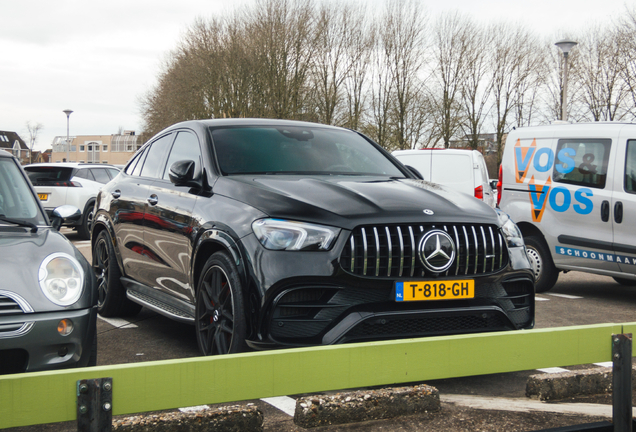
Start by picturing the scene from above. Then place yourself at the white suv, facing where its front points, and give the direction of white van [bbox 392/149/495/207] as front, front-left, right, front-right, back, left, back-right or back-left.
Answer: right

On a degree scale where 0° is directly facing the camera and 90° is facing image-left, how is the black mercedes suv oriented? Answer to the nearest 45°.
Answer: approximately 315°

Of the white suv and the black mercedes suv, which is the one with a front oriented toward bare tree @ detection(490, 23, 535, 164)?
the white suv

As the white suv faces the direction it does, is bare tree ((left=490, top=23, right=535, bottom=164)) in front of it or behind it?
in front

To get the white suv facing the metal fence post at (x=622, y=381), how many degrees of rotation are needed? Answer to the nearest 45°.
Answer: approximately 135° to its right

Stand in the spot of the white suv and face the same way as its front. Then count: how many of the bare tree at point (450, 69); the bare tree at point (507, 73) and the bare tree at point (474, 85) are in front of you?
3

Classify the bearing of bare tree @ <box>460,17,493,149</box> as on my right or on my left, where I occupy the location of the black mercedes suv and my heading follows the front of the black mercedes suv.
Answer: on my left

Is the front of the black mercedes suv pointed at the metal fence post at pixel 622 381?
yes

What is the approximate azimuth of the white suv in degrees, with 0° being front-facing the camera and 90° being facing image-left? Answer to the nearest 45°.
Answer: approximately 225°

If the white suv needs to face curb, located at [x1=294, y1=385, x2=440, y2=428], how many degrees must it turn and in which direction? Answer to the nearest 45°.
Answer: approximately 135° to its right

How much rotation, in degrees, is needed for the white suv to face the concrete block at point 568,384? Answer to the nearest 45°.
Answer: approximately 135° to its right

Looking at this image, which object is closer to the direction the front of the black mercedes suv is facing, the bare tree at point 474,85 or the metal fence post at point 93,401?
the metal fence post

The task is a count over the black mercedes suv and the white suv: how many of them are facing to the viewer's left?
0

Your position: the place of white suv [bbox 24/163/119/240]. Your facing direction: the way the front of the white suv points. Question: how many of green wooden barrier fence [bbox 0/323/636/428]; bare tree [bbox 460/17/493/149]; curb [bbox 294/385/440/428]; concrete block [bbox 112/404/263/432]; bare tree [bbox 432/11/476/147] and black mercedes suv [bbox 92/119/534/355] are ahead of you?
2

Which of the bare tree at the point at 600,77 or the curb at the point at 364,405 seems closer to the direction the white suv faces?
the bare tree

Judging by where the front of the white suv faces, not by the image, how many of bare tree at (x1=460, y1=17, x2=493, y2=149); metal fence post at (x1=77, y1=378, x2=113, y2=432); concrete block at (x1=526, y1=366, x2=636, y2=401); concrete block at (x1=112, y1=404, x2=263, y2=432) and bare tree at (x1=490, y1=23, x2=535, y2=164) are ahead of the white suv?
2
